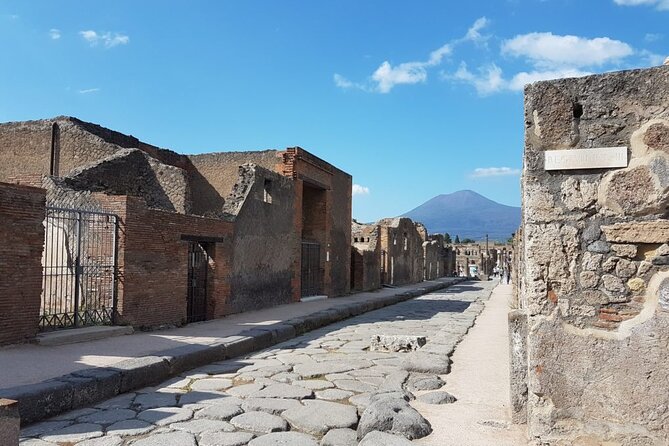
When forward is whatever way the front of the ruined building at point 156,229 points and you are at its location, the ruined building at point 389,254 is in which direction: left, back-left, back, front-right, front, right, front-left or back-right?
left

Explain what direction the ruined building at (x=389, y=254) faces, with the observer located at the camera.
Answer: facing the viewer and to the right of the viewer

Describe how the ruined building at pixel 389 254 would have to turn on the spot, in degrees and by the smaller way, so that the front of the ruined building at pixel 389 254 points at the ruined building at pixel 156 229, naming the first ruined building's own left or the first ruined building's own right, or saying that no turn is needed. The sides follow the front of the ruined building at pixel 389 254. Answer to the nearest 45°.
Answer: approximately 45° to the first ruined building's own right

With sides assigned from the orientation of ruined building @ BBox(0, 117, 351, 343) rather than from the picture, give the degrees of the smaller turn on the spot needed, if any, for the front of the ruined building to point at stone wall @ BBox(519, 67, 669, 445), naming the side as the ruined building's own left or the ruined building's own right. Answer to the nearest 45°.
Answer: approximately 45° to the ruined building's own right

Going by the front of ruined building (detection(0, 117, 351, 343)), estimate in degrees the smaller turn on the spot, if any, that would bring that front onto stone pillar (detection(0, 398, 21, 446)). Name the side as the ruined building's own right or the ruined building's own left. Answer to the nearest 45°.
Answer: approximately 45° to the ruined building's own right

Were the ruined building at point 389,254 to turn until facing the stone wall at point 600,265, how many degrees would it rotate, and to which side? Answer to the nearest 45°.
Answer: approximately 45° to its right

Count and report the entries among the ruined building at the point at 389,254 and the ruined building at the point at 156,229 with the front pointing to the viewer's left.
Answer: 0

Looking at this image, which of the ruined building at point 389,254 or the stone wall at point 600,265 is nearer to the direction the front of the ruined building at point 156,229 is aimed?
the stone wall

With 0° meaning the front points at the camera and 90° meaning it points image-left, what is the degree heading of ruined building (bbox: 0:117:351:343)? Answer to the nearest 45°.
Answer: approximately 315°

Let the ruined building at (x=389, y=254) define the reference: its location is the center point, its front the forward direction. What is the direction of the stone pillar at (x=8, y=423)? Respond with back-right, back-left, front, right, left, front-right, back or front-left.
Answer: front-right
